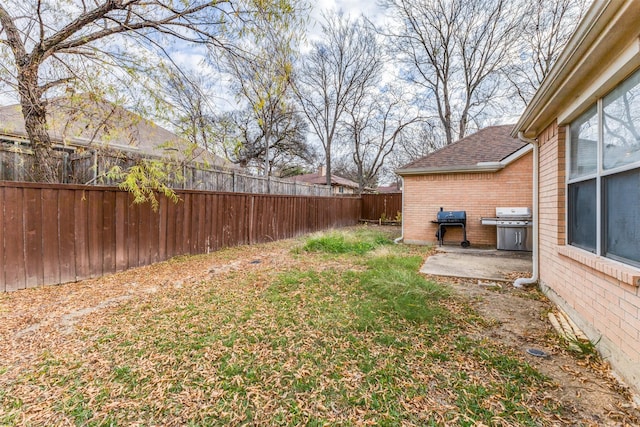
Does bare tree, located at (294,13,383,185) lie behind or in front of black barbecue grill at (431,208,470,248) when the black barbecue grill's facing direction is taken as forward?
behind

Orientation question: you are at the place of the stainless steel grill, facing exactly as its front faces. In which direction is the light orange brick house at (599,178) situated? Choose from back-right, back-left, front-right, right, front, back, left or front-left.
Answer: front

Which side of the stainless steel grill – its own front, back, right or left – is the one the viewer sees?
front

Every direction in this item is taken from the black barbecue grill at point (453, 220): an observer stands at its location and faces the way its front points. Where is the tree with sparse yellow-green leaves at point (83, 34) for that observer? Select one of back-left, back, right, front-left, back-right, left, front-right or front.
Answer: front-right

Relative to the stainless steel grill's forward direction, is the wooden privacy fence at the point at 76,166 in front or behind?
in front

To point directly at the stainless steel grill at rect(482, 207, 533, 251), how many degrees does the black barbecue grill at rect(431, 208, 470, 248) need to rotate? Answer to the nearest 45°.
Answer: approximately 90° to its left

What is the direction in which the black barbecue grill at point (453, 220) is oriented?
toward the camera

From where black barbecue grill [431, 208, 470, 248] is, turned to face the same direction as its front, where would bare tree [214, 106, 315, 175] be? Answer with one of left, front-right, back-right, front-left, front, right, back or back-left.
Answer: back-right

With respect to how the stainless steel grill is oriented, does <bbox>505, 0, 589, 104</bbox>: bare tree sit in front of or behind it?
behind

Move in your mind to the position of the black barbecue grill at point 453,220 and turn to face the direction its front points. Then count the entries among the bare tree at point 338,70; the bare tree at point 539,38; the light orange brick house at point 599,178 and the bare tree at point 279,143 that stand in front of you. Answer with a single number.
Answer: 1

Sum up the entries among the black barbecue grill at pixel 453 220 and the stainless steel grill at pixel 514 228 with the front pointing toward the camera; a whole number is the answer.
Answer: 2

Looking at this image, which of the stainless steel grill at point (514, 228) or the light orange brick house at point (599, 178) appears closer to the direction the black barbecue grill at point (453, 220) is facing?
the light orange brick house
